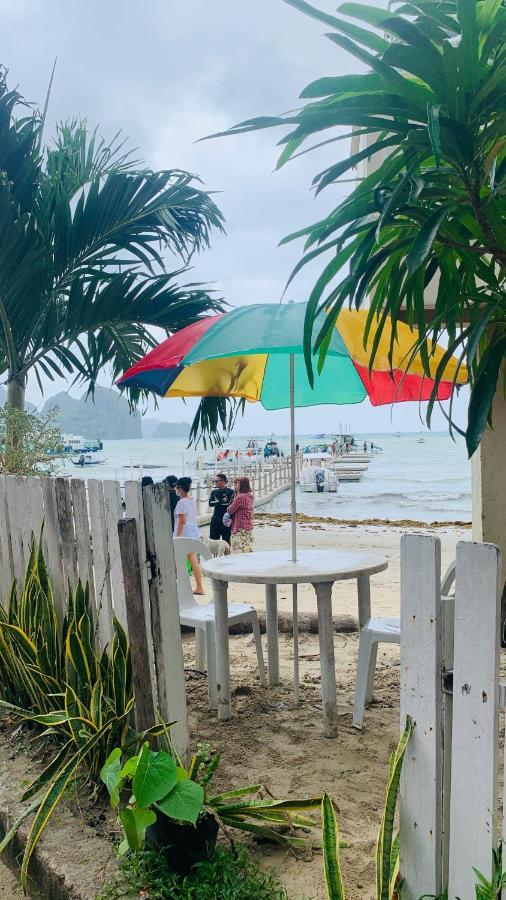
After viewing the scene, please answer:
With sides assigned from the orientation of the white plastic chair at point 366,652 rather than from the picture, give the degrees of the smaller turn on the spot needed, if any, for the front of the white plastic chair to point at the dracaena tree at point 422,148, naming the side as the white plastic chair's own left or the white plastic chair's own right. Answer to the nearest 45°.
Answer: approximately 90° to the white plastic chair's own left

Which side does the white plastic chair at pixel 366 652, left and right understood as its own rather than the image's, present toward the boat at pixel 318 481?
right

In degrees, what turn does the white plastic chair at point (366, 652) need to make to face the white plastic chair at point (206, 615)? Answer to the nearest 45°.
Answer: approximately 45° to its right

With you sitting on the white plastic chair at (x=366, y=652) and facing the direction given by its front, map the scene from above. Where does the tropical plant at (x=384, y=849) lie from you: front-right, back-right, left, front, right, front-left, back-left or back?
left

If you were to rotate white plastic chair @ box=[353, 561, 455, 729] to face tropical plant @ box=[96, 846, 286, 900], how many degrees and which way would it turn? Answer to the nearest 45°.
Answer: approximately 90° to its left

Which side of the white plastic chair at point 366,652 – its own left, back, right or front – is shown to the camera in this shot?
left

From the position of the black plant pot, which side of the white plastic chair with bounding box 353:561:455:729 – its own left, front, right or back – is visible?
left

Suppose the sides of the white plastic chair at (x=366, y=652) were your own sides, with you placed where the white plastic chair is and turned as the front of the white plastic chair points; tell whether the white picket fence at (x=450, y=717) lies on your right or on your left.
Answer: on your left

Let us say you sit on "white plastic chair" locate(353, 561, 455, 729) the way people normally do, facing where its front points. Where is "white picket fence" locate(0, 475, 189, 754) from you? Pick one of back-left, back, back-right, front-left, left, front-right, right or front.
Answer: front-left

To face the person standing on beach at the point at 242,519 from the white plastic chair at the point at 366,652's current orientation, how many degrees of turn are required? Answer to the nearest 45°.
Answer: approximately 90° to its right

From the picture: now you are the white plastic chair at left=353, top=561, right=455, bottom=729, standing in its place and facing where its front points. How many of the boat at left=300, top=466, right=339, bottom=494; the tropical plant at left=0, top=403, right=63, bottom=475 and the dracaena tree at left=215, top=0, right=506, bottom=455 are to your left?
1

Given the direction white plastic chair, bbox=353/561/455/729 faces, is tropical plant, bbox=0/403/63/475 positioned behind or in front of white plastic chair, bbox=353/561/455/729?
in front
